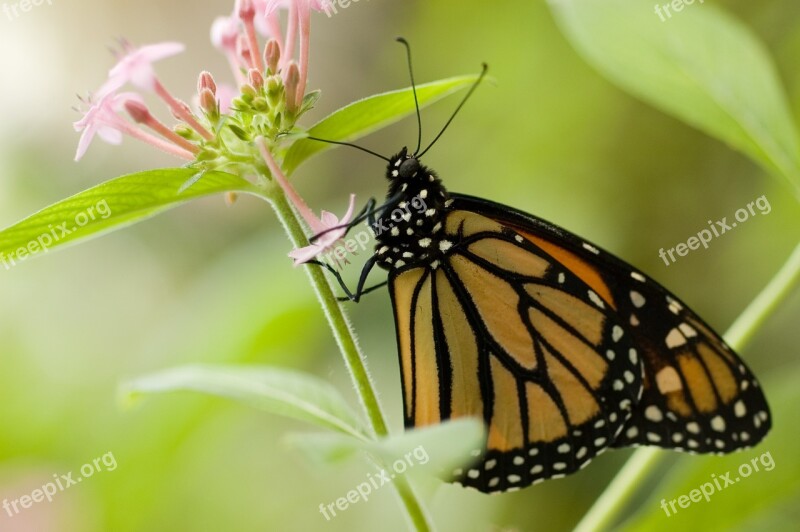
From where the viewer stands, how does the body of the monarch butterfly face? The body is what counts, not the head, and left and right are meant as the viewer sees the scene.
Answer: facing to the left of the viewer
